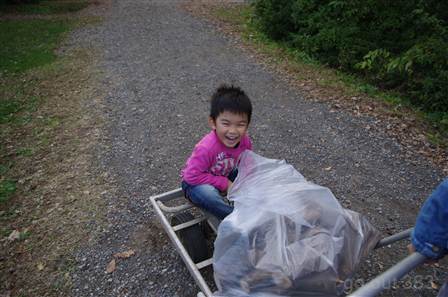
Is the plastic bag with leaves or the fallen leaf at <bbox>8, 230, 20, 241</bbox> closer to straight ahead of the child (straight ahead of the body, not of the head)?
the plastic bag with leaves

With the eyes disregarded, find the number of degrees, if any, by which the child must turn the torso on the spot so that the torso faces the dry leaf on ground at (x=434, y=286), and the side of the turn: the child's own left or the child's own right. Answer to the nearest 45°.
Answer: approximately 45° to the child's own left

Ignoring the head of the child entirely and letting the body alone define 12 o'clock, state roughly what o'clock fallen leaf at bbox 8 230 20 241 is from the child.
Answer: The fallen leaf is roughly at 5 o'clock from the child.

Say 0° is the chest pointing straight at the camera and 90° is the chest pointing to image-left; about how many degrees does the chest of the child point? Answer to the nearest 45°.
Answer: approximately 315°

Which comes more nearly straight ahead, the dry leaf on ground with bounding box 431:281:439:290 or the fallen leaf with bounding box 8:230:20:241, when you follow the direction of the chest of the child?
the dry leaf on ground

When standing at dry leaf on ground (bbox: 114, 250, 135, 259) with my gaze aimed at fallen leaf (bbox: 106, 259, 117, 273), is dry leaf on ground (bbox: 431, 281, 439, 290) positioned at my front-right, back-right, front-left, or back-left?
back-left

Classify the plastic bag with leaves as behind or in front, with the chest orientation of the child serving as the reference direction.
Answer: in front
